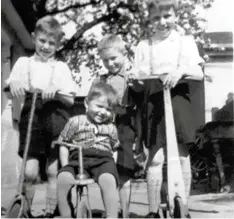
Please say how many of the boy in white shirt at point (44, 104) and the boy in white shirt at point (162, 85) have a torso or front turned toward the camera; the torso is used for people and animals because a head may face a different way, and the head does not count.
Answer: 2

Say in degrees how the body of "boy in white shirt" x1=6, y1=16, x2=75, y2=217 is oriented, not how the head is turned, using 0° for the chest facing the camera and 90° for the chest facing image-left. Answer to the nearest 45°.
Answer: approximately 0°

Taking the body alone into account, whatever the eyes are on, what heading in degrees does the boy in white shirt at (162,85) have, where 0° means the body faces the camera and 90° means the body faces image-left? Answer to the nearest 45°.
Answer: approximately 0°

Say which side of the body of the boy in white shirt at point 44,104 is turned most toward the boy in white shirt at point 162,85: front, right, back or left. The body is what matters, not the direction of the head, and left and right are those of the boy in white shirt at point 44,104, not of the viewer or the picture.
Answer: left

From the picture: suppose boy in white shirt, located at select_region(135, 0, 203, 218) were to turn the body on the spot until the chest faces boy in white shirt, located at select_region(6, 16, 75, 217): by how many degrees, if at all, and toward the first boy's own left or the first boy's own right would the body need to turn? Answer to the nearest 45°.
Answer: approximately 90° to the first boy's own right
